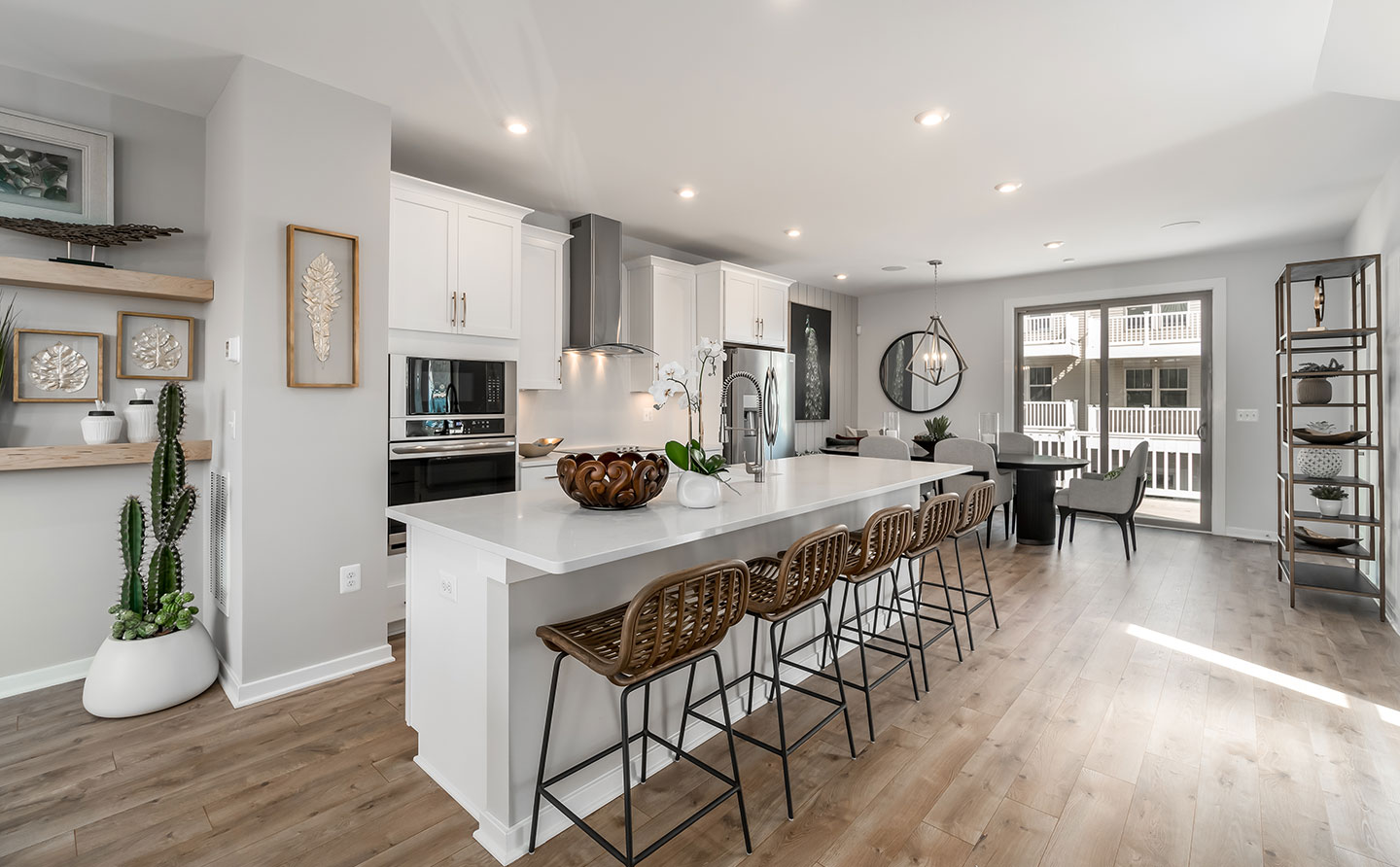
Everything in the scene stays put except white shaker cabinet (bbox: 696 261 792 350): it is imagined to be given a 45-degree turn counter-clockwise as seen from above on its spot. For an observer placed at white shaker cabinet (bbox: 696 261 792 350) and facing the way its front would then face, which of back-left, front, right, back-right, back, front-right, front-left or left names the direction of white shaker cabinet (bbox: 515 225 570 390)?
back-right

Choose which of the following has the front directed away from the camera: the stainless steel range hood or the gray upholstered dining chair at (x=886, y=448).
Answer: the gray upholstered dining chair

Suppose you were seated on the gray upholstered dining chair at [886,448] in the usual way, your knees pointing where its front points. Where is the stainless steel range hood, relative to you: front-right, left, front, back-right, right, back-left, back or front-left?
back-left

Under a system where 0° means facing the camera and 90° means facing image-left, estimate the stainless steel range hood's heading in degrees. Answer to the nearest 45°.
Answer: approximately 315°

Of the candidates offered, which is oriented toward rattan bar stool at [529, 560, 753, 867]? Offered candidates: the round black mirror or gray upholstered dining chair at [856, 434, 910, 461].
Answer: the round black mirror

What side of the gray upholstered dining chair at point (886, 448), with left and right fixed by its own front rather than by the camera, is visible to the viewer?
back

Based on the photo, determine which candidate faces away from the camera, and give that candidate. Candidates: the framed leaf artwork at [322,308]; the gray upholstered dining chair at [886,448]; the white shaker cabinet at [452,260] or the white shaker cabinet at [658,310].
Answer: the gray upholstered dining chair

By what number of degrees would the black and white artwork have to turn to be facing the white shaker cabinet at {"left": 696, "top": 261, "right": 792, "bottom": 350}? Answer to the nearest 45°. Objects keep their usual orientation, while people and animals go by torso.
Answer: approximately 45° to its right

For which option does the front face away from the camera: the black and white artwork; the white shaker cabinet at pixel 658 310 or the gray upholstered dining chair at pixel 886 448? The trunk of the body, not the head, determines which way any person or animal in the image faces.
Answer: the gray upholstered dining chair

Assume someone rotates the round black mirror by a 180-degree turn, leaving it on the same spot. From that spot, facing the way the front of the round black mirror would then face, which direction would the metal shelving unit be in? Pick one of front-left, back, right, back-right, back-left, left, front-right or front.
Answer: back-right
